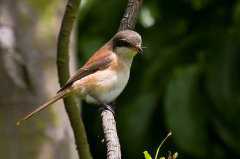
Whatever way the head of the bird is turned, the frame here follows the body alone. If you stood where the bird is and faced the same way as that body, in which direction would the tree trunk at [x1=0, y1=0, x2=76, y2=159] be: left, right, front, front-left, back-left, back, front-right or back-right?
back

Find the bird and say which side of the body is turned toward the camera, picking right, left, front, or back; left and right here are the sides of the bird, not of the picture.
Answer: right

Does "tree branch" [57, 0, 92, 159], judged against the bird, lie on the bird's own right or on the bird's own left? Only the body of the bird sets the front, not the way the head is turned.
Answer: on the bird's own right
